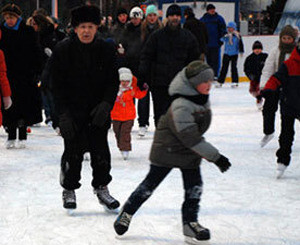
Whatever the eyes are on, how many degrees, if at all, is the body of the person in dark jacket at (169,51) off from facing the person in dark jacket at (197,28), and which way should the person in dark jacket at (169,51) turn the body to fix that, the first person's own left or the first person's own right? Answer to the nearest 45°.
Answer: approximately 180°

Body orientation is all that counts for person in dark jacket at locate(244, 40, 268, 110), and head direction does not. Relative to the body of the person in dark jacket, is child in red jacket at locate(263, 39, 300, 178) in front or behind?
in front

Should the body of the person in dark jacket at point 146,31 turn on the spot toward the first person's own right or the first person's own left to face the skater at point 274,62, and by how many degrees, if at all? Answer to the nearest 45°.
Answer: approximately 45° to the first person's own left

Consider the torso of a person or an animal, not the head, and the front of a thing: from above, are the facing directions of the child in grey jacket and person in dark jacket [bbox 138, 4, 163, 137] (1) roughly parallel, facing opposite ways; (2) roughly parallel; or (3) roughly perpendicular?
roughly perpendicular

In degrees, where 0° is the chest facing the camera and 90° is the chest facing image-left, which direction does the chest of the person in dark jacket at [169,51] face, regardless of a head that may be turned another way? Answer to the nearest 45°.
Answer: approximately 0°
